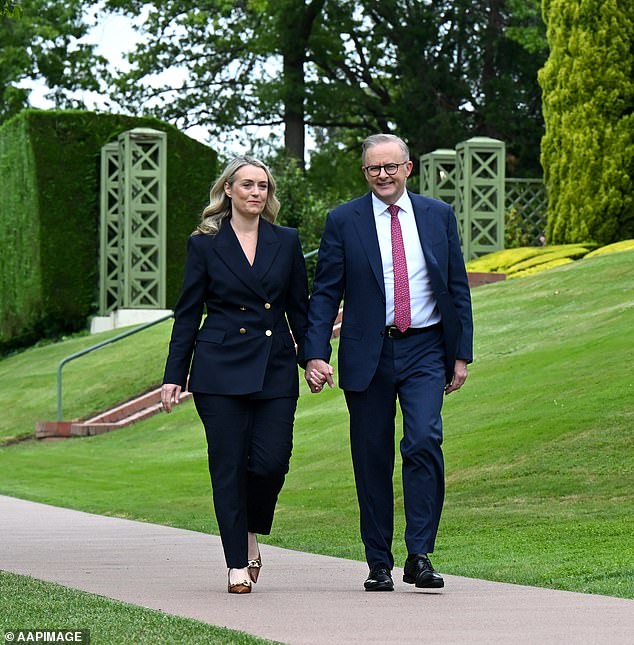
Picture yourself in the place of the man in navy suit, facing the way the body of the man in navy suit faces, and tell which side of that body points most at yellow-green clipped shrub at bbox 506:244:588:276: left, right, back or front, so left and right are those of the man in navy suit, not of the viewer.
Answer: back

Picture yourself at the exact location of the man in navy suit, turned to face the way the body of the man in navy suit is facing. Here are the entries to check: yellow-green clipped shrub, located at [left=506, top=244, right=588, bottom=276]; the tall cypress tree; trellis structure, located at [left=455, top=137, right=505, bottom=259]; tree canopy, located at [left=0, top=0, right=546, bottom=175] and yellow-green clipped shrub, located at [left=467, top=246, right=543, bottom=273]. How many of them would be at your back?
5

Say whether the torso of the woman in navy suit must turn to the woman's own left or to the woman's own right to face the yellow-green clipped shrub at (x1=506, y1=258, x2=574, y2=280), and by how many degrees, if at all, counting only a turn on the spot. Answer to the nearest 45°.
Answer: approximately 180°

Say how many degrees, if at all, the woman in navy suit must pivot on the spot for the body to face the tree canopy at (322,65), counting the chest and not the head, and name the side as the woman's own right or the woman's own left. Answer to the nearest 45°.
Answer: approximately 180°

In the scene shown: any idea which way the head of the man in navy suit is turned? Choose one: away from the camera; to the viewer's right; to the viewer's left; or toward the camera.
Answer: toward the camera

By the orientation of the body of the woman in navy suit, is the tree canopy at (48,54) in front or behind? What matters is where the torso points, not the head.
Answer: behind

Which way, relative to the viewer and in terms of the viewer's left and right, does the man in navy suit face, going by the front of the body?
facing the viewer

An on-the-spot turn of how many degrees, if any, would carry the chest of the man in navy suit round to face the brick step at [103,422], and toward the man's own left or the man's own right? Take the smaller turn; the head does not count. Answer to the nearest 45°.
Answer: approximately 180°

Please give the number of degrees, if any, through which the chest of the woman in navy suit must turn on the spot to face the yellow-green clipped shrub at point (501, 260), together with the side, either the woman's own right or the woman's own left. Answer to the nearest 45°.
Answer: approximately 180°

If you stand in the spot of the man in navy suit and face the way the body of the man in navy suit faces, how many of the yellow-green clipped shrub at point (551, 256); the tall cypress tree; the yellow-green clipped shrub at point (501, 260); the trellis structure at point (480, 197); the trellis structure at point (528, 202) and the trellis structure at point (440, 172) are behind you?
6

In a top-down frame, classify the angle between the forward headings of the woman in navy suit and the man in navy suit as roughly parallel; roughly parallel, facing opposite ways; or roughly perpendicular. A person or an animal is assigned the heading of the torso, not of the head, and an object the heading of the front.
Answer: roughly parallel

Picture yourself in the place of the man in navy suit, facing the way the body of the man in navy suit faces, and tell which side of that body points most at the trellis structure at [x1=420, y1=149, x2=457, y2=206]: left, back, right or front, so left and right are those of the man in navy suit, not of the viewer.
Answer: back

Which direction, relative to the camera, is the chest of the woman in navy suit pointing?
toward the camera
